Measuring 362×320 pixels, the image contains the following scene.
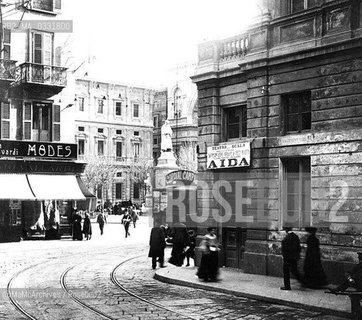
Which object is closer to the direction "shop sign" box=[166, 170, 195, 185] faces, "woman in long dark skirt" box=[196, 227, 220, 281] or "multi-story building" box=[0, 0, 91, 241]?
the woman in long dark skirt

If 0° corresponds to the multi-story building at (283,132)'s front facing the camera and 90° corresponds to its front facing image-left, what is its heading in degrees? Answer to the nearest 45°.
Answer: approximately 45°

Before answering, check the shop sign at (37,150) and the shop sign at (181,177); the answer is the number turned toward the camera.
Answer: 2

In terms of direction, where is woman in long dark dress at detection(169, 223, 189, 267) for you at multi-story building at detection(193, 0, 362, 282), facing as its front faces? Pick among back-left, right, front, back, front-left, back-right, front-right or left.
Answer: right

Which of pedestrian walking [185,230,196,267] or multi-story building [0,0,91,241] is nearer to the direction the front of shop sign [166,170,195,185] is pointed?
the pedestrian walking

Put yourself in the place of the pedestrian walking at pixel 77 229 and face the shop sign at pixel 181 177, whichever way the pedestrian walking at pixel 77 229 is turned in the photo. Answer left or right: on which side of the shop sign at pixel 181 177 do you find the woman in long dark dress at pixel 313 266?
right

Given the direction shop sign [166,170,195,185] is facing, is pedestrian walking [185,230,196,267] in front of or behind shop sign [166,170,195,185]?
in front

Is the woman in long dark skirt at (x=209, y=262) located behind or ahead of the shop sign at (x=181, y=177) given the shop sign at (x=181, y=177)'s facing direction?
ahead

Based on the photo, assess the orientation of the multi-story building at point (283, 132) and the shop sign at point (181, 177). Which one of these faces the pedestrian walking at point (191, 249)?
the shop sign

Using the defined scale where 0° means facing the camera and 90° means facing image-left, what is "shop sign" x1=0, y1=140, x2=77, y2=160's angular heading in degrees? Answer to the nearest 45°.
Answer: approximately 0°
